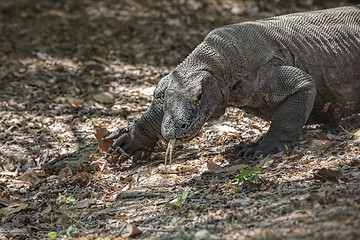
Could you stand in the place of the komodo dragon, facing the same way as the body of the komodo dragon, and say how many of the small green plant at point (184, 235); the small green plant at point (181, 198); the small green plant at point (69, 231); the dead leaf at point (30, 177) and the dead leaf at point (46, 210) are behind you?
0

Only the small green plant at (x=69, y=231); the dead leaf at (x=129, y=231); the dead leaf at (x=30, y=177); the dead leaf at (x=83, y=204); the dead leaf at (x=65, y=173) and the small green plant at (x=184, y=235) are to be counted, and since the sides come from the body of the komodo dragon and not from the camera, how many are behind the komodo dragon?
0

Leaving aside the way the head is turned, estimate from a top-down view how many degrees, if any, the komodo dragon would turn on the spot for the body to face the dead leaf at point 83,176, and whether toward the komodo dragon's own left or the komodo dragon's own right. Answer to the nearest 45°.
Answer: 0° — it already faces it

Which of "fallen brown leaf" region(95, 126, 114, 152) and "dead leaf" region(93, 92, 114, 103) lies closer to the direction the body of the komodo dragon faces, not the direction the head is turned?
the fallen brown leaf

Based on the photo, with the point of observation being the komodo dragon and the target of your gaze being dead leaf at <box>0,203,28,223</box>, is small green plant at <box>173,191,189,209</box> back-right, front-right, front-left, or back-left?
front-left

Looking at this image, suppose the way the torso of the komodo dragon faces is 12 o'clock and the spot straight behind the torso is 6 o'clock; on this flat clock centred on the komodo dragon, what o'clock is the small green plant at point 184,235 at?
The small green plant is roughly at 11 o'clock from the komodo dragon.

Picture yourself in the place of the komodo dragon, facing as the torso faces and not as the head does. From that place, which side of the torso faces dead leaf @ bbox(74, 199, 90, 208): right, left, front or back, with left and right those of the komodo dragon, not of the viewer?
front

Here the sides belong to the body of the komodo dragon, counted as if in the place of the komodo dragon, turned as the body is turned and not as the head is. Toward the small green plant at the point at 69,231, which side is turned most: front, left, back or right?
front

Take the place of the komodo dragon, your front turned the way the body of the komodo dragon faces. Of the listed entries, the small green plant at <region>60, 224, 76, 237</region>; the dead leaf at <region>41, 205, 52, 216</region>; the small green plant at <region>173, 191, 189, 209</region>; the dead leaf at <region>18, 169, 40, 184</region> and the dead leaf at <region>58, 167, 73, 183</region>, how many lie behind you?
0

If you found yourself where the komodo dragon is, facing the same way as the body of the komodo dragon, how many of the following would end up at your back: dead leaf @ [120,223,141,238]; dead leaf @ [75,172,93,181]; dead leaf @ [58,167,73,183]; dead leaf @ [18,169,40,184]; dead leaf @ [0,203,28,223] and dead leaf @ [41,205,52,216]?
0

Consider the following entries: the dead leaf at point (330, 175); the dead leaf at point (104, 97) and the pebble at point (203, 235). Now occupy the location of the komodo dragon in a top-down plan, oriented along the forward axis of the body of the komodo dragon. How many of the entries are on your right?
1

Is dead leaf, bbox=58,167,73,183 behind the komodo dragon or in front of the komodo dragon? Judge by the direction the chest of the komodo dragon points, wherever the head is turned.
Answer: in front

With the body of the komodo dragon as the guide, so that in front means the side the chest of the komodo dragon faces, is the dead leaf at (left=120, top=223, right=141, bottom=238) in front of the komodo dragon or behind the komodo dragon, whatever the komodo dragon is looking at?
in front

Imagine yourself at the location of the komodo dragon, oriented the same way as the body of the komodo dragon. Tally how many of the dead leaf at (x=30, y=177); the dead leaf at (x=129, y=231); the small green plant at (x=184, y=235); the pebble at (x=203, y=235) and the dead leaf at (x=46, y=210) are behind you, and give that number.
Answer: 0

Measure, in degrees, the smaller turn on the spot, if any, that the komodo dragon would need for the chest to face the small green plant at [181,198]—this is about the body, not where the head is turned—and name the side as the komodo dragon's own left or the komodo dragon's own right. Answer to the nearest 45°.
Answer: approximately 45° to the komodo dragon's own left

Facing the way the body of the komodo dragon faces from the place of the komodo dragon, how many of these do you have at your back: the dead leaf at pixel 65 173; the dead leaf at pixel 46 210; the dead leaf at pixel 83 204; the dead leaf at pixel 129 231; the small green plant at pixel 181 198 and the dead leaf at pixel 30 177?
0

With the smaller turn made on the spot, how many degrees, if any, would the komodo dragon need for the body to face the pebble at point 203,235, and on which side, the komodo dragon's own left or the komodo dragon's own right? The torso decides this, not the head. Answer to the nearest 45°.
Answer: approximately 45° to the komodo dragon's own left

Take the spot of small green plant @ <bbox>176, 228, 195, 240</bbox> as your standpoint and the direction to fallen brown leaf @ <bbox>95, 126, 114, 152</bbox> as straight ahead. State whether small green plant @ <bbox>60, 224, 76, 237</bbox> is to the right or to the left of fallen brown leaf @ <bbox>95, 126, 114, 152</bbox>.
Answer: left

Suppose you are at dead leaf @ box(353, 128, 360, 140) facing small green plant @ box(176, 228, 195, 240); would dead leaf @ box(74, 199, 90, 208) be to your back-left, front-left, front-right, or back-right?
front-right

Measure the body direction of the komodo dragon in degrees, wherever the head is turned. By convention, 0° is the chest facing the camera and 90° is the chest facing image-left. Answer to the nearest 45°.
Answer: approximately 45°

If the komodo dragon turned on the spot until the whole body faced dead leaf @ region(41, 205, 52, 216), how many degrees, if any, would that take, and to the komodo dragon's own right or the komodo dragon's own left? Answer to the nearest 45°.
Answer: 0° — it already faces it

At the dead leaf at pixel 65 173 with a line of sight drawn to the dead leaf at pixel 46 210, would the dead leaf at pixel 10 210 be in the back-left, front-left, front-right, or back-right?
front-right
